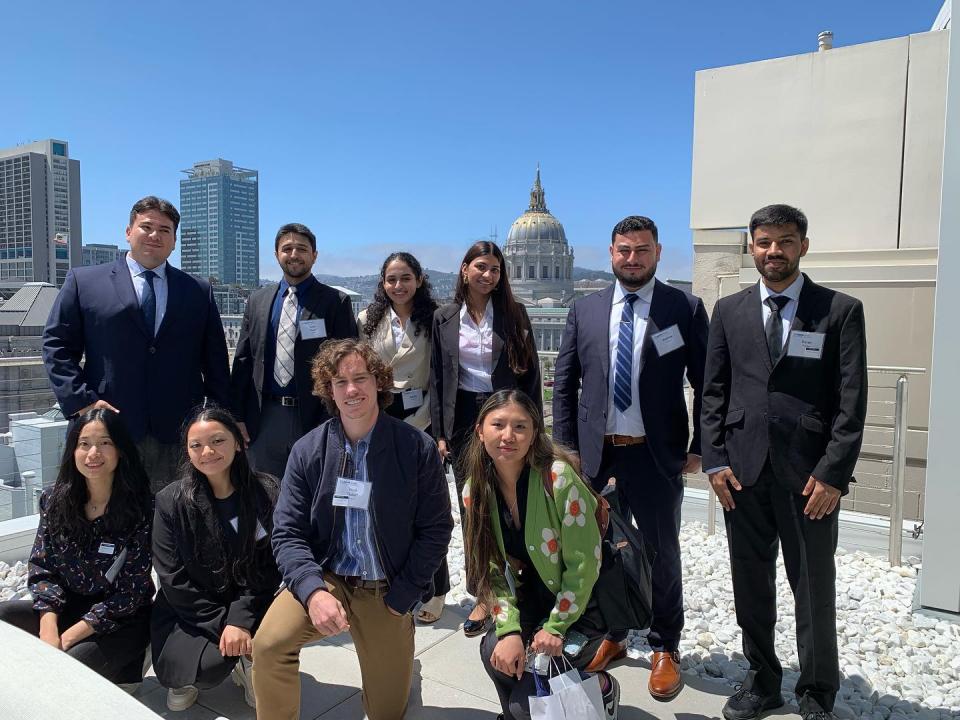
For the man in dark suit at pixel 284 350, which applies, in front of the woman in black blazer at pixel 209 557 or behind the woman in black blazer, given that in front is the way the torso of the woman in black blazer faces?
behind

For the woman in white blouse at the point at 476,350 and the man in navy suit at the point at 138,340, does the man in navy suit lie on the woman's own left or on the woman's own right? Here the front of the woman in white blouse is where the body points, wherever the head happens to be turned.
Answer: on the woman's own right

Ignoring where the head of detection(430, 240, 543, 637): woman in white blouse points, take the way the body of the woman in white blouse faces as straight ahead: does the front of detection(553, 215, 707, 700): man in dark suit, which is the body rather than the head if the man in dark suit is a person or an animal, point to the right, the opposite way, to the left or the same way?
the same way

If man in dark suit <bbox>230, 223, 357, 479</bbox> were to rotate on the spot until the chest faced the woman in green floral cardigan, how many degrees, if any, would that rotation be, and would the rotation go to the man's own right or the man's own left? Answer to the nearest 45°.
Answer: approximately 45° to the man's own left

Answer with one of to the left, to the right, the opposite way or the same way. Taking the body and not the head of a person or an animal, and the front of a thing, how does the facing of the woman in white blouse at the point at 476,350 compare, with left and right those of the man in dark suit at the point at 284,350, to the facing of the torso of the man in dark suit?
the same way

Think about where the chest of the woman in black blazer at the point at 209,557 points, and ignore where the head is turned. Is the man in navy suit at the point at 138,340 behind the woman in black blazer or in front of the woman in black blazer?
behind

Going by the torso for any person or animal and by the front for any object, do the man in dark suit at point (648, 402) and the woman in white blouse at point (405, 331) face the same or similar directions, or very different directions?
same or similar directions

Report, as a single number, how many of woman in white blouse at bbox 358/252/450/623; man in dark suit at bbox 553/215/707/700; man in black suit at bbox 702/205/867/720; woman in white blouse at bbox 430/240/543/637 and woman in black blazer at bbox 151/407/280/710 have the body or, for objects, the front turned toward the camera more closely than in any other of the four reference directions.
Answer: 5

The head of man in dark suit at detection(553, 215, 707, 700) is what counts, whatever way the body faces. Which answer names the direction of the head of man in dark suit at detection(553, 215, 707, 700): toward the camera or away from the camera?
toward the camera

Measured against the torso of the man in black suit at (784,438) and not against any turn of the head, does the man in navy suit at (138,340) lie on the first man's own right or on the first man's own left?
on the first man's own right

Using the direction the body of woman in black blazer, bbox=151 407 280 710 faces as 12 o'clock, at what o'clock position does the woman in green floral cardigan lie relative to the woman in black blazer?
The woman in green floral cardigan is roughly at 10 o'clock from the woman in black blazer.

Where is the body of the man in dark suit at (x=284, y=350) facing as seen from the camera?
toward the camera

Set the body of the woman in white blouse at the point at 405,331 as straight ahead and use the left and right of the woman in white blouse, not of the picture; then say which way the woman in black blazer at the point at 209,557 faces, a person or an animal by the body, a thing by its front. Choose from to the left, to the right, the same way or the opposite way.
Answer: the same way

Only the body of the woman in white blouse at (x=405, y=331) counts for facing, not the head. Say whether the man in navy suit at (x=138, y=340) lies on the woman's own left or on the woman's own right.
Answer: on the woman's own right

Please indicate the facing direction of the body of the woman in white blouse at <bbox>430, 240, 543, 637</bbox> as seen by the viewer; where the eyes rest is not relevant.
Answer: toward the camera

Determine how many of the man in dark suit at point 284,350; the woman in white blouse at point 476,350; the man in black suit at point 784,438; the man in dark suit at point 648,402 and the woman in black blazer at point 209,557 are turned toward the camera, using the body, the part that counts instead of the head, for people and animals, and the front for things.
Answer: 5

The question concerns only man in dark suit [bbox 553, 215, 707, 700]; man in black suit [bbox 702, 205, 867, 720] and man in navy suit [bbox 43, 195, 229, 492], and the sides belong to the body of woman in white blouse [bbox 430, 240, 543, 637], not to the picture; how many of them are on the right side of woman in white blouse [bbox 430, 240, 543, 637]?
1
